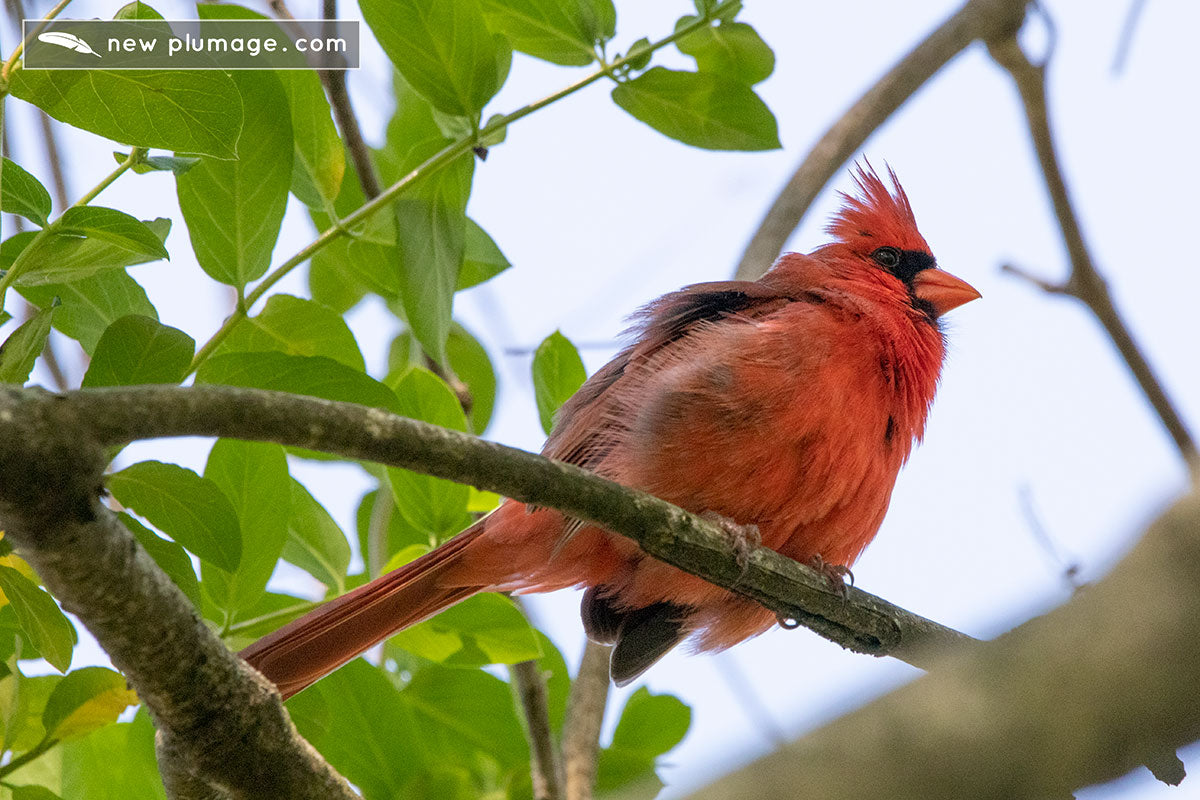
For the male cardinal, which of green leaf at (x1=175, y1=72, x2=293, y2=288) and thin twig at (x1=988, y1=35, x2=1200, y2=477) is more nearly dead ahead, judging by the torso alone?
the thin twig

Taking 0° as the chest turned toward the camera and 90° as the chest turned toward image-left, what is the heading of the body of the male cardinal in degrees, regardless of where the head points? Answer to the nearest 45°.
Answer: approximately 270°

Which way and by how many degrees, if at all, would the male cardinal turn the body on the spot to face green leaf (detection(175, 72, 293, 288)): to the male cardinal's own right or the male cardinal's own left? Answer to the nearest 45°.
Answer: approximately 135° to the male cardinal's own right

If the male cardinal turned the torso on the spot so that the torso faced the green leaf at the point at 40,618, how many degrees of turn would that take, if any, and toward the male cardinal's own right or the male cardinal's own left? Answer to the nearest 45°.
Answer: approximately 135° to the male cardinal's own right

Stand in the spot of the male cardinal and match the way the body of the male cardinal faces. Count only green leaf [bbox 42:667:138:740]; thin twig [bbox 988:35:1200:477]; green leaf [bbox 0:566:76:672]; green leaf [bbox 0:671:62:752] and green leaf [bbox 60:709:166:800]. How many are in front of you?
1

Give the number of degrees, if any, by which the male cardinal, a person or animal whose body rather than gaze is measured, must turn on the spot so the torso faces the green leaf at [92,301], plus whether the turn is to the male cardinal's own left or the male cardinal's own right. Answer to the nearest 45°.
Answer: approximately 135° to the male cardinal's own right

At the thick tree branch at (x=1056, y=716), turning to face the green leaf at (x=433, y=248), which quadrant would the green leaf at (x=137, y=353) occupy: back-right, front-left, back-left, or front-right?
front-left

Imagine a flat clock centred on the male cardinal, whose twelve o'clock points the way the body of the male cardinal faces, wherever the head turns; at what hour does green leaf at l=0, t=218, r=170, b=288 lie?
The green leaf is roughly at 4 o'clock from the male cardinal.

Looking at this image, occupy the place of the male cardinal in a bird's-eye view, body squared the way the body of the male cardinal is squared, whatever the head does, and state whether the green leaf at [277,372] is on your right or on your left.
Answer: on your right

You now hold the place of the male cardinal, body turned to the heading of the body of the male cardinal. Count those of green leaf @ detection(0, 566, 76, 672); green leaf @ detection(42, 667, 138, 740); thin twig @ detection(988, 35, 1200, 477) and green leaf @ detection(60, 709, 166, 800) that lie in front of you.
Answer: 1
